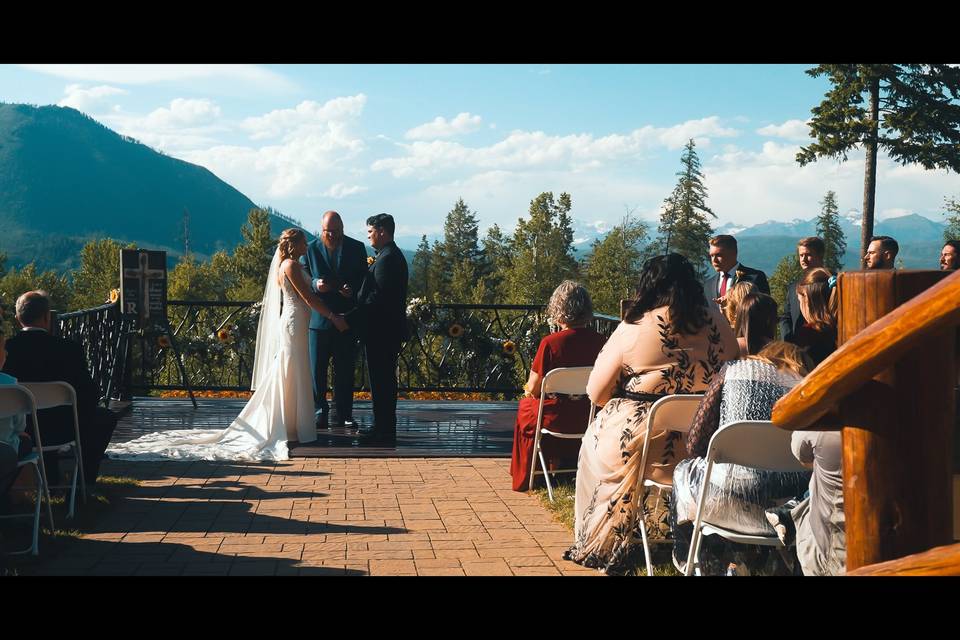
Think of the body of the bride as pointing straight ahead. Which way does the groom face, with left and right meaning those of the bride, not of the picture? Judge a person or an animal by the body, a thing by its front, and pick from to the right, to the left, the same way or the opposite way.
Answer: the opposite way

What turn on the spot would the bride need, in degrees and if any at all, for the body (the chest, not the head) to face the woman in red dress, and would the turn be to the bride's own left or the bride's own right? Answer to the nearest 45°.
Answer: approximately 45° to the bride's own right

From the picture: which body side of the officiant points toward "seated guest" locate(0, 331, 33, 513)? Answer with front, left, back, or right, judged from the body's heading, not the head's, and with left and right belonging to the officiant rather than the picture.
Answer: front

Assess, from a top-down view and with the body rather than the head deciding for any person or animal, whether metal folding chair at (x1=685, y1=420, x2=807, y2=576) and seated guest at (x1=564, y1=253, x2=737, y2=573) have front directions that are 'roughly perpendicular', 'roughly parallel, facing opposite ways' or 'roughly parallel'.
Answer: roughly parallel

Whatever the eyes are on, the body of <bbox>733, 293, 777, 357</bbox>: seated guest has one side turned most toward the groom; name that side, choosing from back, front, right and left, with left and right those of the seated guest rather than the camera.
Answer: front

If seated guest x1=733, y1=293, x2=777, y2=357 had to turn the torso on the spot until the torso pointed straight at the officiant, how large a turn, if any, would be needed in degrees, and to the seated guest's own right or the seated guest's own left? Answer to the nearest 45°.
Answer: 0° — they already face them

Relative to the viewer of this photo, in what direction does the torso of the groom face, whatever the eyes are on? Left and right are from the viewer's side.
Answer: facing to the left of the viewer

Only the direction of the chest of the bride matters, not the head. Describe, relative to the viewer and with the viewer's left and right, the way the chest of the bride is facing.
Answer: facing to the right of the viewer

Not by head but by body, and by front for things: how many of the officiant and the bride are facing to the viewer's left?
0

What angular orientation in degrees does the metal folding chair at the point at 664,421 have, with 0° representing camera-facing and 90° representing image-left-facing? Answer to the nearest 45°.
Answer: approximately 135°

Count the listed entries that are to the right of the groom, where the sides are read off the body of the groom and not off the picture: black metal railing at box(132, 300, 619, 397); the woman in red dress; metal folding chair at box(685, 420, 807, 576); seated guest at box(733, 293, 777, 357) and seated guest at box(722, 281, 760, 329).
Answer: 1

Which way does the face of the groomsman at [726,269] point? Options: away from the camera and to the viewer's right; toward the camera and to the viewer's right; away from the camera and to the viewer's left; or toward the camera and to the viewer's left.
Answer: toward the camera and to the viewer's left

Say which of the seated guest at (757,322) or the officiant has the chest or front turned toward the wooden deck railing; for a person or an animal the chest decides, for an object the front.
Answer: the officiant

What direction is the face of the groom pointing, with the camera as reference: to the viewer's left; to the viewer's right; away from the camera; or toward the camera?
to the viewer's left

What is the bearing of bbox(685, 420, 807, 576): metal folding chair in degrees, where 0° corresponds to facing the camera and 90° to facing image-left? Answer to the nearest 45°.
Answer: approximately 135°

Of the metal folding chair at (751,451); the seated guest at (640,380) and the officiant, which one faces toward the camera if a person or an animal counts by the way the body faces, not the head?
the officiant
